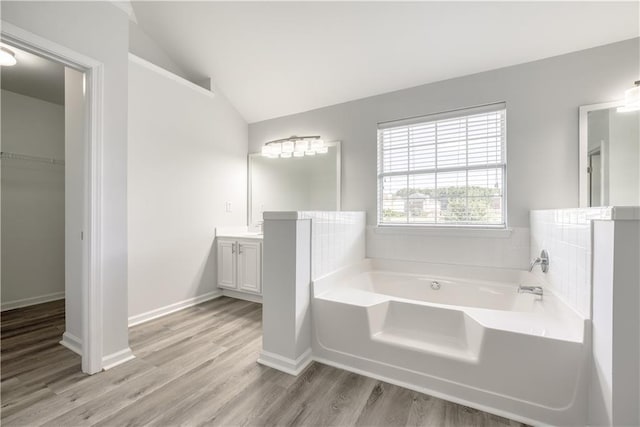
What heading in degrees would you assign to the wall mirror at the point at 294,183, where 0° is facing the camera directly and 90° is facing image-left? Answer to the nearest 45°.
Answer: approximately 45°

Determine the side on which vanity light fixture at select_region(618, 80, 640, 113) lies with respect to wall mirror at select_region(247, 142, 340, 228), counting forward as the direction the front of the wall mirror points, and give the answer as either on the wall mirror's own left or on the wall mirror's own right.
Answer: on the wall mirror's own left

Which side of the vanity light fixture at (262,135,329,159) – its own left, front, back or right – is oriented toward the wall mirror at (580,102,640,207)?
left

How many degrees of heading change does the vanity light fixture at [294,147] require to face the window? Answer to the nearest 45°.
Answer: approximately 90° to its left

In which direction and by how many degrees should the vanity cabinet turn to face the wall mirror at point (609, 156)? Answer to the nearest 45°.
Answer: approximately 90° to its left

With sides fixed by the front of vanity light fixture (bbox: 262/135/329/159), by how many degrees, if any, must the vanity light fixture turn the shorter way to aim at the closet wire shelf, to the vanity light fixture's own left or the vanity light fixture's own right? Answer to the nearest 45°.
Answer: approximately 45° to the vanity light fixture's own right

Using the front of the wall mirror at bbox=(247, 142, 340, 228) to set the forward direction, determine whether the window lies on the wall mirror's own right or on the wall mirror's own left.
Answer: on the wall mirror's own left

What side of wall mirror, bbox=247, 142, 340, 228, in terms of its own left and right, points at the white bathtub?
left
